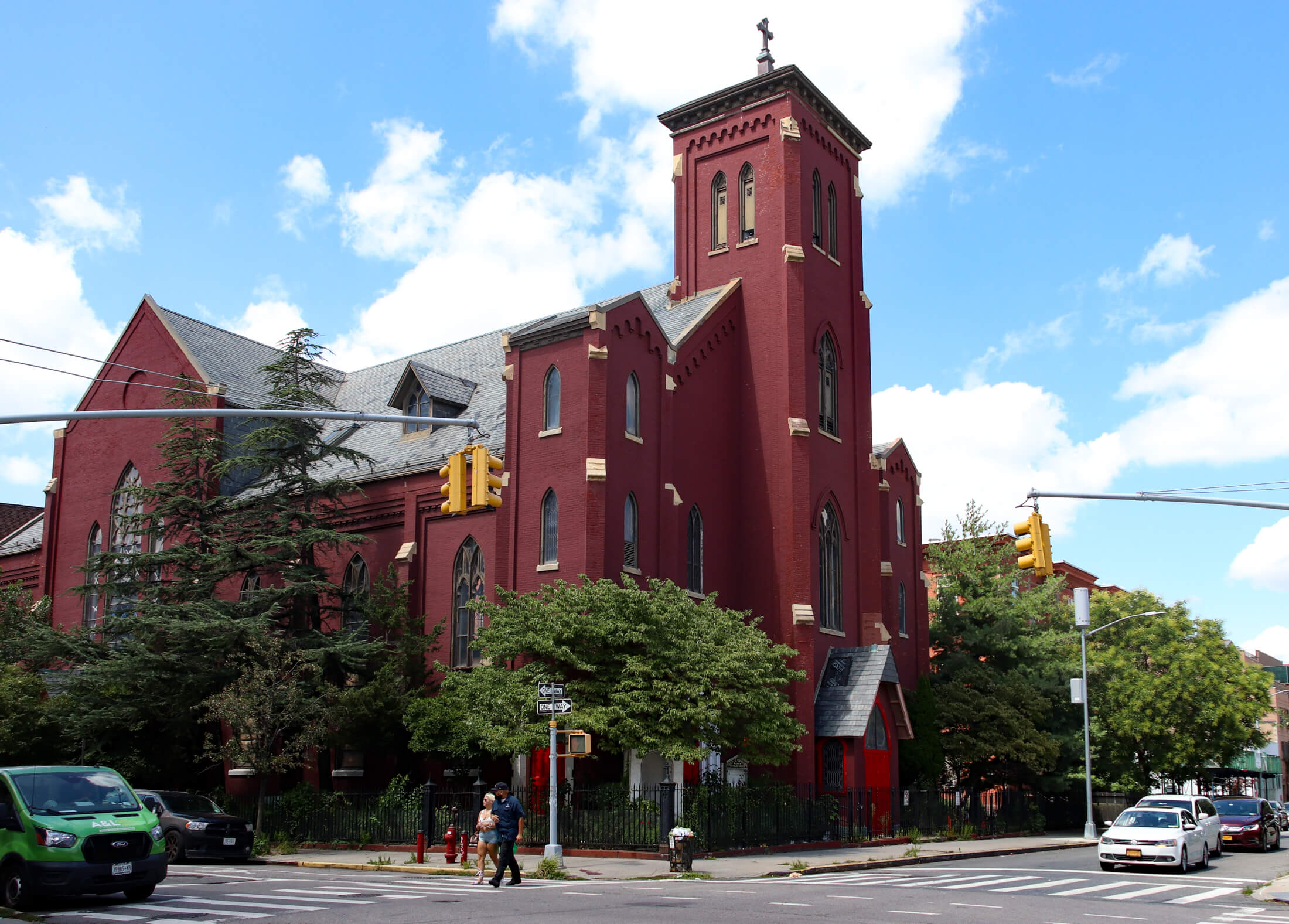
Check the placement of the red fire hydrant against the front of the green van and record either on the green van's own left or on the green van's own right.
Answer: on the green van's own left

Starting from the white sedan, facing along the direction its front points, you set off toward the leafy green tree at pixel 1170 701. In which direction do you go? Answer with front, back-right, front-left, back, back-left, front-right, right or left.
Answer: back-right

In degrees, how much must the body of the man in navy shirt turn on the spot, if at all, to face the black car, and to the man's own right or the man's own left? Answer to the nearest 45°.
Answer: approximately 90° to the man's own right

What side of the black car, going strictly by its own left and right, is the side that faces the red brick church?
left

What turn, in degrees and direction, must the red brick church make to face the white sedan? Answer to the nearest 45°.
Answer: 0° — it already faces it

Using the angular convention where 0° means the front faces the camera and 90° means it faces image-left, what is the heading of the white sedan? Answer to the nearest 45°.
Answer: approximately 45°

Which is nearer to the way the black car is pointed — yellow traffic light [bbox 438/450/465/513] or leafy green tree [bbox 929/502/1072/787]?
the yellow traffic light

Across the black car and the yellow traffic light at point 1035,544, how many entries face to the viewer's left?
1

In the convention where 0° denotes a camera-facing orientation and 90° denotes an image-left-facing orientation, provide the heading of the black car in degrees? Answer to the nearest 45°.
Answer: approximately 315°
